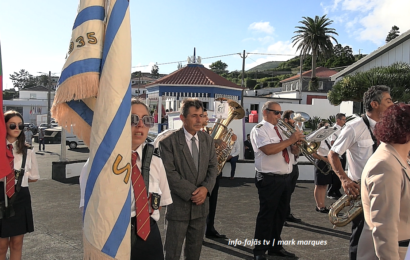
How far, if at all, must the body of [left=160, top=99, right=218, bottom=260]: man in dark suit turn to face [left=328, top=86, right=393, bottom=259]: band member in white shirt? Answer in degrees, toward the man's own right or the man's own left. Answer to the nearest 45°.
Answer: approximately 45° to the man's own left

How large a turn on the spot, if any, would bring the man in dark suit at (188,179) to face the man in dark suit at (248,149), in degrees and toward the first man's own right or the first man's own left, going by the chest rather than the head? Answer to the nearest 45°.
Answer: approximately 135° to the first man's own left

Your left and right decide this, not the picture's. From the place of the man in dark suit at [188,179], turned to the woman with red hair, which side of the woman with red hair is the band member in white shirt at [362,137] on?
left

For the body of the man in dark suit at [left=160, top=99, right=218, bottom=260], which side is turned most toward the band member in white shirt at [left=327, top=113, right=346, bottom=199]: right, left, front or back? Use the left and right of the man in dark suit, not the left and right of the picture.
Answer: left

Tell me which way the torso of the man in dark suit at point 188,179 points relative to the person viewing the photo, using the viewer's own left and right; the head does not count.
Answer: facing the viewer and to the right of the viewer

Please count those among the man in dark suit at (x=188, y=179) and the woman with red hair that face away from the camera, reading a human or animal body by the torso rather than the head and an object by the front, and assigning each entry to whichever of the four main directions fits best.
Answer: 0

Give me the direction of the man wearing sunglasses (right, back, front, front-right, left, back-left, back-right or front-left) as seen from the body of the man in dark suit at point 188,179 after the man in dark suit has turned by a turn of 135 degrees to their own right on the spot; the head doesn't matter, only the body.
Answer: back-right
